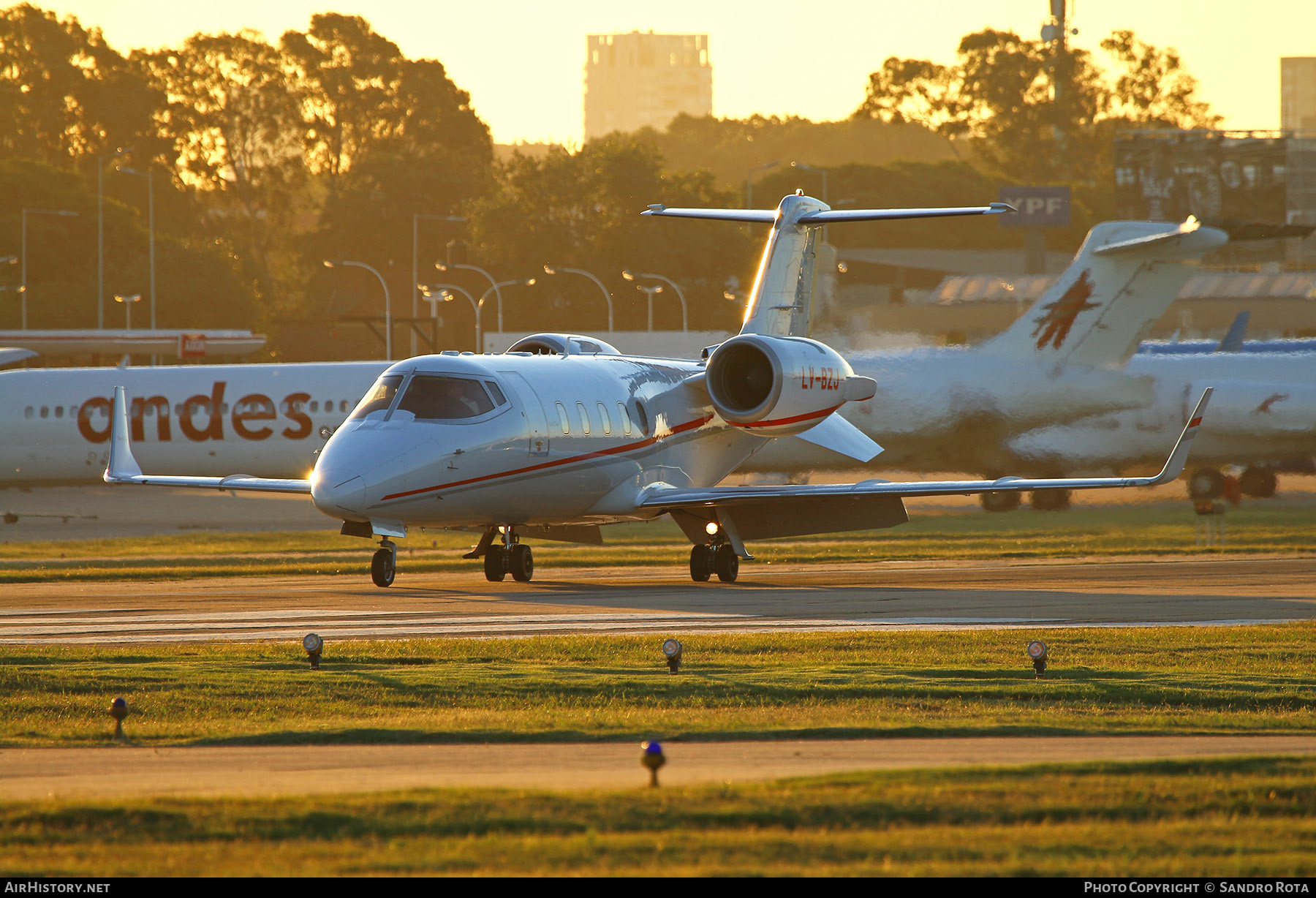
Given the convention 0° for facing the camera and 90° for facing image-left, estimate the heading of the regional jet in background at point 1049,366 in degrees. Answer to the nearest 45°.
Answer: approximately 90°

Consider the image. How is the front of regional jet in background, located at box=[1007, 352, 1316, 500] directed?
to the viewer's left

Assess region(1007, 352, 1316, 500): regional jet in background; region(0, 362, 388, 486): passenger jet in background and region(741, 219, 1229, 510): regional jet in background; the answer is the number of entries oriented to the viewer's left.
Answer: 3

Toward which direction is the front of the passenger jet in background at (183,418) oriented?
to the viewer's left

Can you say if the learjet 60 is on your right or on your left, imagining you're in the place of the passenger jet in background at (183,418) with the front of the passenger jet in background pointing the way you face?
on your left

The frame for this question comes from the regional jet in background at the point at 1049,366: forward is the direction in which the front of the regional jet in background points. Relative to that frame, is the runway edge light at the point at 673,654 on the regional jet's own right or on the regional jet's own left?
on the regional jet's own left

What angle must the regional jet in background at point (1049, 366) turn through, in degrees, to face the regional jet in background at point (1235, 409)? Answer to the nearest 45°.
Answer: approximately 135° to its right

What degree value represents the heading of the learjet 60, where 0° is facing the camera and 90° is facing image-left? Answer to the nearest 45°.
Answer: approximately 45°

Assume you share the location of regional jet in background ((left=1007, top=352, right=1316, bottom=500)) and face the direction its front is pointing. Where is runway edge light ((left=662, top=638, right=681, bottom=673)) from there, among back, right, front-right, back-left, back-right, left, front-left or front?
left
